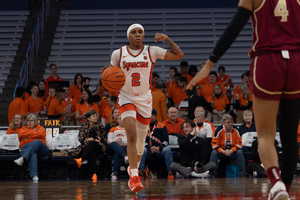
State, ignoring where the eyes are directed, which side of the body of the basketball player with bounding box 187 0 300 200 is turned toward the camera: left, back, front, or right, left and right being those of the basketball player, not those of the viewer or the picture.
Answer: back

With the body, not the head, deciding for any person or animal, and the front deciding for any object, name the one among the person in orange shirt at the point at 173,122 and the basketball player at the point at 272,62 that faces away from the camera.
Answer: the basketball player

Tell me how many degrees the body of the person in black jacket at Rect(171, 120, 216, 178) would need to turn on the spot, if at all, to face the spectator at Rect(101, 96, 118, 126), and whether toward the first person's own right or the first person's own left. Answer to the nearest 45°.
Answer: approximately 135° to the first person's own right

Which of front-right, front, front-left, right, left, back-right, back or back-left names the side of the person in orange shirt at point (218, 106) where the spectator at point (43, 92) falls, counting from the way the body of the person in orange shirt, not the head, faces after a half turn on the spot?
left

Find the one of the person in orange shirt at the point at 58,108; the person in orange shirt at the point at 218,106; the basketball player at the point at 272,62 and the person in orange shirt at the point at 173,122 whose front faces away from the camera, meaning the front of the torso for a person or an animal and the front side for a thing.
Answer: the basketball player

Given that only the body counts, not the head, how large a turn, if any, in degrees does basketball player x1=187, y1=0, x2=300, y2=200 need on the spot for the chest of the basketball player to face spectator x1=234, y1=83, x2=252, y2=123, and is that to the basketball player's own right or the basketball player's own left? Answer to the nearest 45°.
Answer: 0° — they already face them

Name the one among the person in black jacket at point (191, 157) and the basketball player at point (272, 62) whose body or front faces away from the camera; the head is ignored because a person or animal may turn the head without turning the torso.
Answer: the basketball player

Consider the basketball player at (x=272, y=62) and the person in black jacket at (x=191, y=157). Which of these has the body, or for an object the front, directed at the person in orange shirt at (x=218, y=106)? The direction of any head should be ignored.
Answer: the basketball player

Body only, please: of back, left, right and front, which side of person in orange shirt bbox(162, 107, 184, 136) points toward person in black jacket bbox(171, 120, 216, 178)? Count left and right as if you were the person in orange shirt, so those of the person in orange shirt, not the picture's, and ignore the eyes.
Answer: front

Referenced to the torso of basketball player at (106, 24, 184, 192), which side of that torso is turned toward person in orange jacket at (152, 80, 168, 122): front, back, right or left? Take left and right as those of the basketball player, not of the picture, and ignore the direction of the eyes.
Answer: back

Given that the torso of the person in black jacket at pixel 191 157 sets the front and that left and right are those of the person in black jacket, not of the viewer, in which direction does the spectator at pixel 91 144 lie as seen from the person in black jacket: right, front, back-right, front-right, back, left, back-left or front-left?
right

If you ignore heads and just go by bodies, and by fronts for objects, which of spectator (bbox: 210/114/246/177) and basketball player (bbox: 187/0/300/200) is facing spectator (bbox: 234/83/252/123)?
the basketball player

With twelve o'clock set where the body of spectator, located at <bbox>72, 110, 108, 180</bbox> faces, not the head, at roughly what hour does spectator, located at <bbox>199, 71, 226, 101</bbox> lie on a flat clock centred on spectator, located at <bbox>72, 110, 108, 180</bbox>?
spectator, located at <bbox>199, 71, 226, 101</bbox> is roughly at 8 o'clock from spectator, located at <bbox>72, 110, 108, 180</bbox>.

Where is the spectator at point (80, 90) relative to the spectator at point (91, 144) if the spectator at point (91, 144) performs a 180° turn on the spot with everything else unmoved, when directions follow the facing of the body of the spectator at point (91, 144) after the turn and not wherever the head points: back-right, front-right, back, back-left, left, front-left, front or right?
front

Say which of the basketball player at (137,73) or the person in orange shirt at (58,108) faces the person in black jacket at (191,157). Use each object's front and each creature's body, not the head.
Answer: the person in orange shirt

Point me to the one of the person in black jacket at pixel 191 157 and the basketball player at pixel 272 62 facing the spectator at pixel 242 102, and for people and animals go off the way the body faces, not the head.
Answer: the basketball player

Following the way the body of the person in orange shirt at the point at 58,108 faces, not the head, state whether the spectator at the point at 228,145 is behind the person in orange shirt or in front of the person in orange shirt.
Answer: in front
